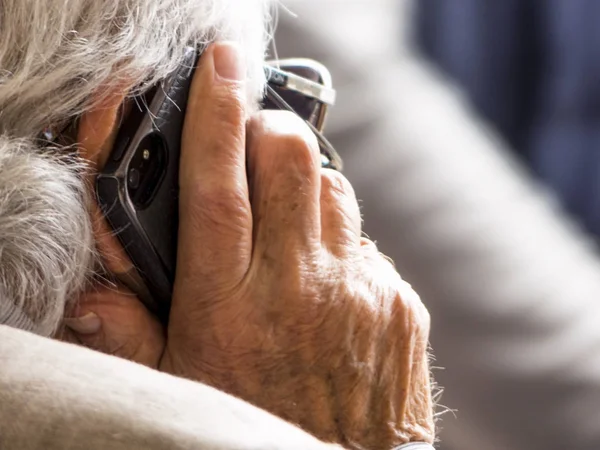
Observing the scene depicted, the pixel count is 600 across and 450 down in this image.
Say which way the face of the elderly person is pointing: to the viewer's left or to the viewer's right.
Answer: to the viewer's right

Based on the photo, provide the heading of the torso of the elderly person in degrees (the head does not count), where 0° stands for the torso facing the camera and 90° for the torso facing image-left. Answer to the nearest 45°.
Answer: approximately 225°
